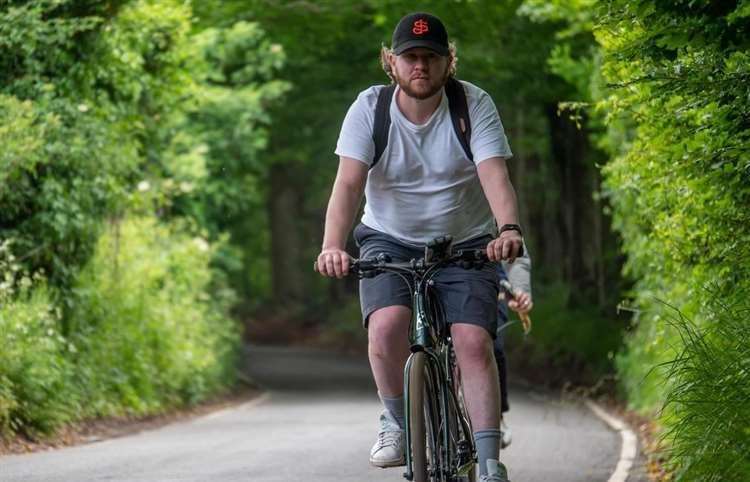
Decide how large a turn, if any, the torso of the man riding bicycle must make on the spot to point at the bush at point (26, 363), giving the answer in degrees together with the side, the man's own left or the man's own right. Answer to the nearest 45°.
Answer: approximately 135° to the man's own right

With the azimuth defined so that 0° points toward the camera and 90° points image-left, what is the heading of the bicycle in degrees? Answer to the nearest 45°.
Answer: approximately 0°

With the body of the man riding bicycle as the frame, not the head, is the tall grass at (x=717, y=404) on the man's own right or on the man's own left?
on the man's own left

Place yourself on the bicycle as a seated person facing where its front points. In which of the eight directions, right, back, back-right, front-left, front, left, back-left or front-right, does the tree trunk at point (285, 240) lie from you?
back

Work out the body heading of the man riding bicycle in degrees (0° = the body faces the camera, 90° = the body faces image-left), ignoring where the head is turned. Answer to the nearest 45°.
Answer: approximately 0°

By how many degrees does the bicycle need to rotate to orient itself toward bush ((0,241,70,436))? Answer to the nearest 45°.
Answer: approximately 135° to its right
